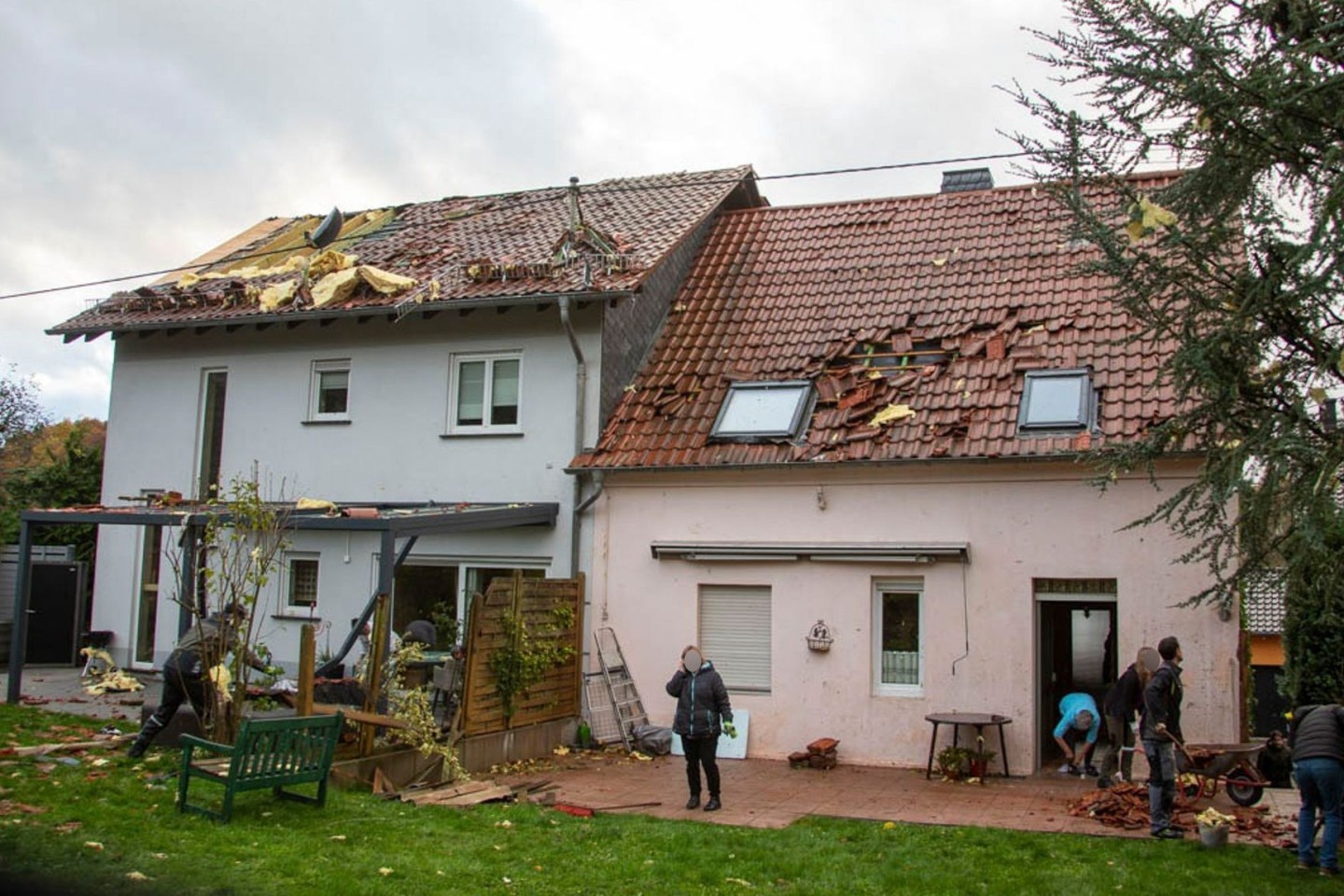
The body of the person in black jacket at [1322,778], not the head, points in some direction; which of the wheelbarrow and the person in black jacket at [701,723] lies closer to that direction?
the wheelbarrow

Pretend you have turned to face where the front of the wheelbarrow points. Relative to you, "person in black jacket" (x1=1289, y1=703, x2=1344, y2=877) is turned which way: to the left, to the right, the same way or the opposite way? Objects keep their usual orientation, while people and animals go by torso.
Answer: to the left

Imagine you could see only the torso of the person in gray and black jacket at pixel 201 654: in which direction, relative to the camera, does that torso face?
to the viewer's right

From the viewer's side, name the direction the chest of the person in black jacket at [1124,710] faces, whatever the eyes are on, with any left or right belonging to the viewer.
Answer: facing to the right of the viewer

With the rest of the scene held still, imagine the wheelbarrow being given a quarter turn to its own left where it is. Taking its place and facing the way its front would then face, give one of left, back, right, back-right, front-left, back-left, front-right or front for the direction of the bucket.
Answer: back

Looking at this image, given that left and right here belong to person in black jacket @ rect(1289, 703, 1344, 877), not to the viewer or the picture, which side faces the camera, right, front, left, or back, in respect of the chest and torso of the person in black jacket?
back

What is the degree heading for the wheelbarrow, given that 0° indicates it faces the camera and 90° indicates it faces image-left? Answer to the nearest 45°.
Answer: approximately 270°

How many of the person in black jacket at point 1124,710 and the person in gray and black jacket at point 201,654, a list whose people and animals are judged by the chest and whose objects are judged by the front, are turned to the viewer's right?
2

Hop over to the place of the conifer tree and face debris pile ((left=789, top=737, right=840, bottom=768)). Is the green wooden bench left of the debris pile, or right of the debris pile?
left

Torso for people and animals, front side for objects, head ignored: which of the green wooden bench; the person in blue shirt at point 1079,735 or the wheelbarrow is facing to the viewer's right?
the wheelbarrow

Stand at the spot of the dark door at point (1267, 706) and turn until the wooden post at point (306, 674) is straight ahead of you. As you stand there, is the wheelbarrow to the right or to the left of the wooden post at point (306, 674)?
left

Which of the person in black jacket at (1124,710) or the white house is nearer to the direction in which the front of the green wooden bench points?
the white house

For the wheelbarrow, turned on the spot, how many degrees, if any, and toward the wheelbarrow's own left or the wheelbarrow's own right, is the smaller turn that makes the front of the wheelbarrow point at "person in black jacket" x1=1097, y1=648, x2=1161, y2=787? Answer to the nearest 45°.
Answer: approximately 135° to the wheelbarrow's own left

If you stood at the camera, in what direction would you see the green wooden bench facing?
facing away from the viewer and to the left of the viewer
